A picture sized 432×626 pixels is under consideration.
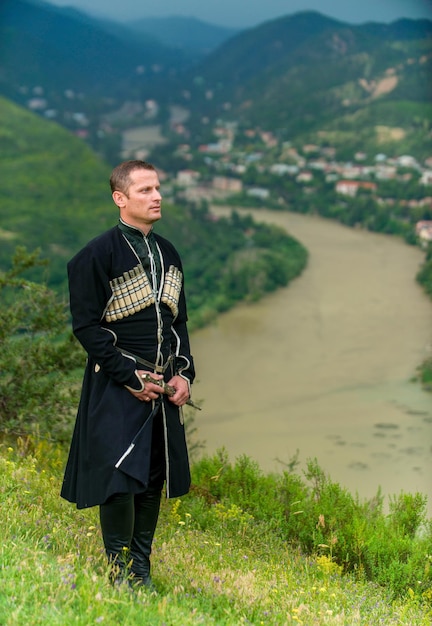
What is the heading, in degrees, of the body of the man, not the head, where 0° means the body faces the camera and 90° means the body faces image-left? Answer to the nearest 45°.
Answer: approximately 315°

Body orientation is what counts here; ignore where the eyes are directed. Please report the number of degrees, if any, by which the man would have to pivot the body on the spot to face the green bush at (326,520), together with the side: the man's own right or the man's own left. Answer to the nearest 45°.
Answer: approximately 90° to the man's own left

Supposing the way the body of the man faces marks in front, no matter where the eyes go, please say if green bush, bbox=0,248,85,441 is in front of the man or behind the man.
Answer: behind
